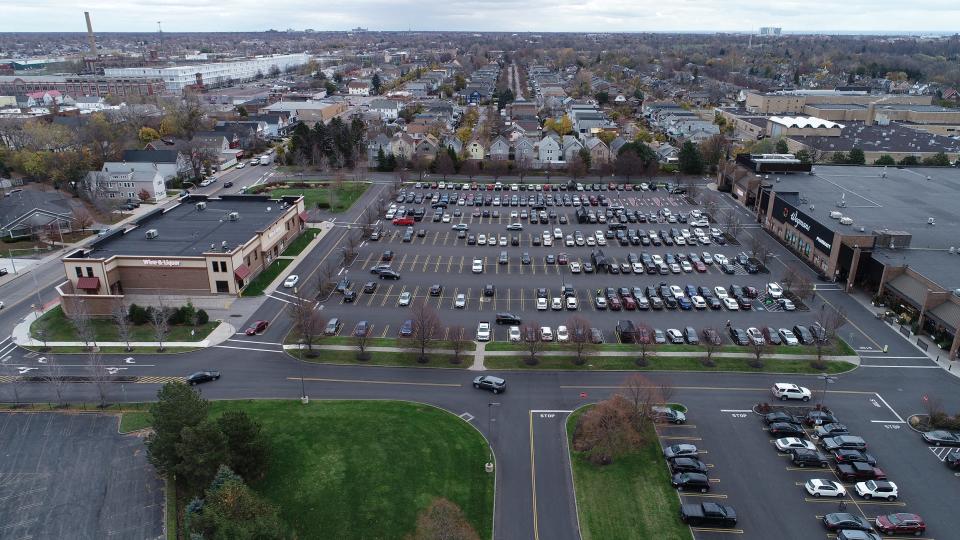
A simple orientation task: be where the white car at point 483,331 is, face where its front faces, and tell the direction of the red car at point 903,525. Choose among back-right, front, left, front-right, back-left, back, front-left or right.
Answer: front-left

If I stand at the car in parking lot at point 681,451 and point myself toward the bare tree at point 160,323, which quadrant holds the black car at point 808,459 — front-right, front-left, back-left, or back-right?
back-right

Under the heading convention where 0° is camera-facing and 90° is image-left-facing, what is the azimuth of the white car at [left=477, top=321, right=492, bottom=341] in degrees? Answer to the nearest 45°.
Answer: approximately 0°

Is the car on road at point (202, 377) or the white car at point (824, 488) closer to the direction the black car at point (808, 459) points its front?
the white car

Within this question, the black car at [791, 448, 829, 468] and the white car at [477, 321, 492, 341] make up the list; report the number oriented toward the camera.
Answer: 1

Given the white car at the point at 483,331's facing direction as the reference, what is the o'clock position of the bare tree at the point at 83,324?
The bare tree is roughly at 3 o'clock from the white car.

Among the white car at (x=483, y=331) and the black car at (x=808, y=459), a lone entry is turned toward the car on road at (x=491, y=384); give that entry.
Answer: the white car

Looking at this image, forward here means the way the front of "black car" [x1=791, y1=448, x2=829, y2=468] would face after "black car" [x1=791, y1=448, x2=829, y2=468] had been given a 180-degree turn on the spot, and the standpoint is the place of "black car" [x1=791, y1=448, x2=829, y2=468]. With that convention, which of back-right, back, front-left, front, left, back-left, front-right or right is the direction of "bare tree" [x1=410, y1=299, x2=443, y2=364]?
front

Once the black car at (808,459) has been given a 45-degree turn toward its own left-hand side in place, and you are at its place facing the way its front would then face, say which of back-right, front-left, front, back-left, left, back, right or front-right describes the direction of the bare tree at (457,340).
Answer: back-left

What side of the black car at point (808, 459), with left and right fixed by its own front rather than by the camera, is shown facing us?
right

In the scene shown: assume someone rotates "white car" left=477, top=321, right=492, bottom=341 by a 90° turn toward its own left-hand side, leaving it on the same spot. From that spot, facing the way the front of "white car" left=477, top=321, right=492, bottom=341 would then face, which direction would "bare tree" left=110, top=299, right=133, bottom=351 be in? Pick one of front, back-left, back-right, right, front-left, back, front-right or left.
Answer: back

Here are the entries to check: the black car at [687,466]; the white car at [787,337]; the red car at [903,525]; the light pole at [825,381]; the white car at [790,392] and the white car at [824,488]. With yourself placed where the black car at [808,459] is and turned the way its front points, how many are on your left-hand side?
3

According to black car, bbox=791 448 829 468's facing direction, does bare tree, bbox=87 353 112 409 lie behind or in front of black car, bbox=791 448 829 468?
behind
